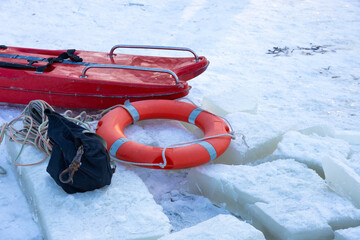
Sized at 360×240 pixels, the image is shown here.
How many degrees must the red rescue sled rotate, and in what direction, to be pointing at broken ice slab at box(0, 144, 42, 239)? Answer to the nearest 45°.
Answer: approximately 90° to its right

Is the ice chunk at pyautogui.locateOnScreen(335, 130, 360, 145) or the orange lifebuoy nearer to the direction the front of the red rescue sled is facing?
the ice chunk

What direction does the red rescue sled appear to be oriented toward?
to the viewer's right

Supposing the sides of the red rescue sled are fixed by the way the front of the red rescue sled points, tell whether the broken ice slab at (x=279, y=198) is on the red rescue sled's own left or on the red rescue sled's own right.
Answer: on the red rescue sled's own right

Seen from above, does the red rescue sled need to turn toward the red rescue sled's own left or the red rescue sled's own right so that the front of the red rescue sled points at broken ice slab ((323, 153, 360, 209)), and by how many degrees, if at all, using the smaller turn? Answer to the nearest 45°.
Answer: approximately 45° to the red rescue sled's own right

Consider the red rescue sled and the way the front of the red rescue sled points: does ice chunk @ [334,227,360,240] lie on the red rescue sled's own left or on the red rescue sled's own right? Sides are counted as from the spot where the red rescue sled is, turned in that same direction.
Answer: on the red rescue sled's own right

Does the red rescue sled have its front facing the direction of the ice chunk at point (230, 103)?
yes

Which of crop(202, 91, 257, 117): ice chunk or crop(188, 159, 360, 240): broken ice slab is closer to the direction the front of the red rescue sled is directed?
the ice chunk
